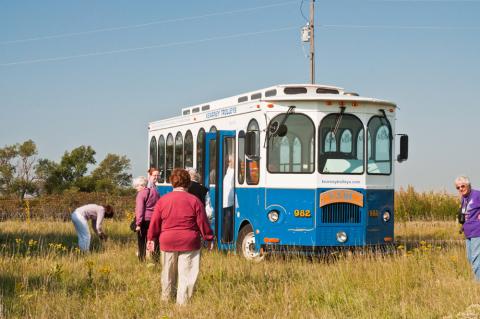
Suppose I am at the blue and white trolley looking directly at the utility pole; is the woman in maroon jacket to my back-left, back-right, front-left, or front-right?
back-left

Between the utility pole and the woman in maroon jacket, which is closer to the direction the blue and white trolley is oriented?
the woman in maroon jacket

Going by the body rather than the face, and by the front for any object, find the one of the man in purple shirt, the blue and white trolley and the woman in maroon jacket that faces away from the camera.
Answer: the woman in maroon jacket

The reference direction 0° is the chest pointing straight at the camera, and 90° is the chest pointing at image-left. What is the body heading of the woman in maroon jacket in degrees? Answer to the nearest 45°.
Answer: approximately 180°

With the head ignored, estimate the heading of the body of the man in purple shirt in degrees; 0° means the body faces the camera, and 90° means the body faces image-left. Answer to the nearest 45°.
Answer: approximately 45°

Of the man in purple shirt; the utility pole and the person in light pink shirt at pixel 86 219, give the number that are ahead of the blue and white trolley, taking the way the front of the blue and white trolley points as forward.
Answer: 1
